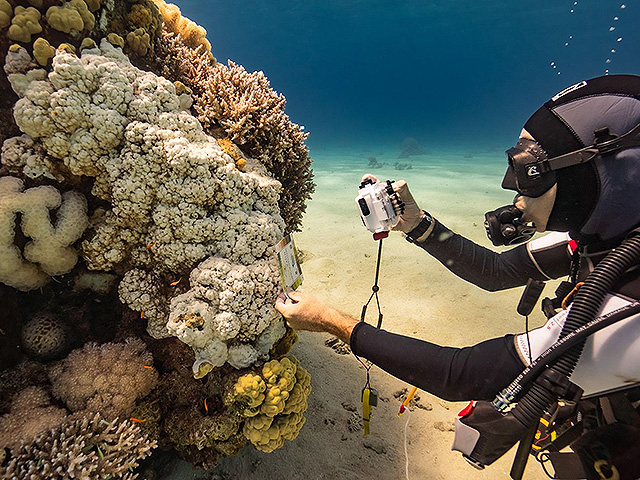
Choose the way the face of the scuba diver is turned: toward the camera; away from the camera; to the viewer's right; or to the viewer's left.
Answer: to the viewer's left

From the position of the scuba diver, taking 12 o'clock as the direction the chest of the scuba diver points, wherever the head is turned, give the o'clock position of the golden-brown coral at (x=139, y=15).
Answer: The golden-brown coral is roughly at 12 o'clock from the scuba diver.

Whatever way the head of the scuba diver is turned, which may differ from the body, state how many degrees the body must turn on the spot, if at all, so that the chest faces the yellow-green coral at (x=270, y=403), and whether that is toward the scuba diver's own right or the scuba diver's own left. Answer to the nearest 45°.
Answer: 0° — they already face it

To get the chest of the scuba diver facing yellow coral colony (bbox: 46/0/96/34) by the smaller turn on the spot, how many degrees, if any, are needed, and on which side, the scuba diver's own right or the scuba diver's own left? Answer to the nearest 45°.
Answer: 0° — they already face it

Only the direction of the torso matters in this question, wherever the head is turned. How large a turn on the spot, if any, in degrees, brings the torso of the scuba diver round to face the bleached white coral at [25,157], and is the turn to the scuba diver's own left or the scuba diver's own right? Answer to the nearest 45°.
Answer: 0° — they already face it

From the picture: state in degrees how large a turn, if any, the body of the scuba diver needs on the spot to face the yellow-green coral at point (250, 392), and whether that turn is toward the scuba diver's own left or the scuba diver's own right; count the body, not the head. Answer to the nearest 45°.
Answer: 0° — they already face it

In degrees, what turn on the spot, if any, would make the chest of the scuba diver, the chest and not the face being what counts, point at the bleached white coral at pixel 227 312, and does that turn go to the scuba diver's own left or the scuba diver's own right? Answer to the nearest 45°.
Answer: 0° — they already face it

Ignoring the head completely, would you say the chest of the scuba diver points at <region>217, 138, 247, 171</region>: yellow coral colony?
yes

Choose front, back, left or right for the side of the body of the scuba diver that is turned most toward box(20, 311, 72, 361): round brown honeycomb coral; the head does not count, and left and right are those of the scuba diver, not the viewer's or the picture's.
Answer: front

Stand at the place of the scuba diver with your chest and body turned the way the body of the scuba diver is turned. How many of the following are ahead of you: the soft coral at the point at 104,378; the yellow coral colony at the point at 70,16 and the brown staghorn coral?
3

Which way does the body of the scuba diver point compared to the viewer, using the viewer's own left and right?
facing to the left of the viewer
